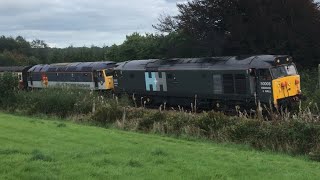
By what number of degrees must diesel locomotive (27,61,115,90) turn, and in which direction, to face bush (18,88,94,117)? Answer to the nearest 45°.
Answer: approximately 45° to its right

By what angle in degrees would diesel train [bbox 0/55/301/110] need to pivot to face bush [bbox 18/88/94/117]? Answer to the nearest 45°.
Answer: approximately 135° to its right

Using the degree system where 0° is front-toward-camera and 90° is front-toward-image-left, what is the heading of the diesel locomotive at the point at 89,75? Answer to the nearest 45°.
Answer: approximately 315°

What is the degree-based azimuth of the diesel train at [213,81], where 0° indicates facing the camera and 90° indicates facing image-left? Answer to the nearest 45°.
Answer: approximately 315°

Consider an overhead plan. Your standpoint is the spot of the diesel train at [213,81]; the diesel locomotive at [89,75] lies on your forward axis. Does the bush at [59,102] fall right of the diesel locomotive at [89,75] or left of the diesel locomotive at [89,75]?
left

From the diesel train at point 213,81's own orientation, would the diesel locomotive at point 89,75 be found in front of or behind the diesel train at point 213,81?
behind
